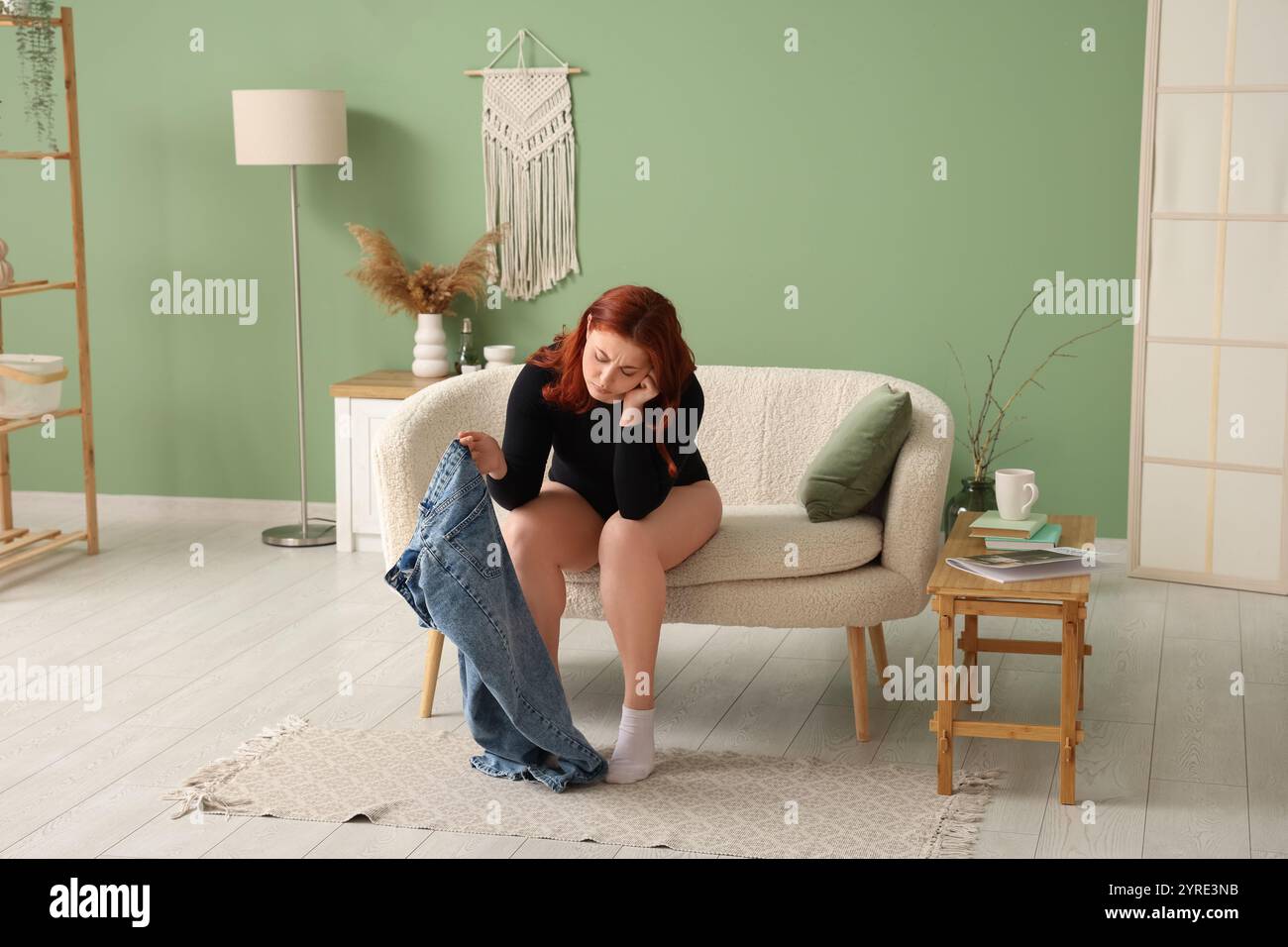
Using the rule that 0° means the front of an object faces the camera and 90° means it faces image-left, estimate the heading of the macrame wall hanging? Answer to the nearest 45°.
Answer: approximately 0°

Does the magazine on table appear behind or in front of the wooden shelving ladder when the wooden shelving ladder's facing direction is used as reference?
in front

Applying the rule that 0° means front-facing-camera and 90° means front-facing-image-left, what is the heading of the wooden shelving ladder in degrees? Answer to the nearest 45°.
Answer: approximately 315°

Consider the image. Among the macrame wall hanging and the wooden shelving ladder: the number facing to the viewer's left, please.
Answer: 0

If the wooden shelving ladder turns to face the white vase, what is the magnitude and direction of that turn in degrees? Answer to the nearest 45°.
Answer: approximately 45° to its left

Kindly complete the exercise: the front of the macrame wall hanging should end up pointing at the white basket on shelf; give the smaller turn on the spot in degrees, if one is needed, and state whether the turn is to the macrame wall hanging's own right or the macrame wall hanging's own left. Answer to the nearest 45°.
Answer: approximately 90° to the macrame wall hanging's own right

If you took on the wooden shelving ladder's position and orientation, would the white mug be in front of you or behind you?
in front
